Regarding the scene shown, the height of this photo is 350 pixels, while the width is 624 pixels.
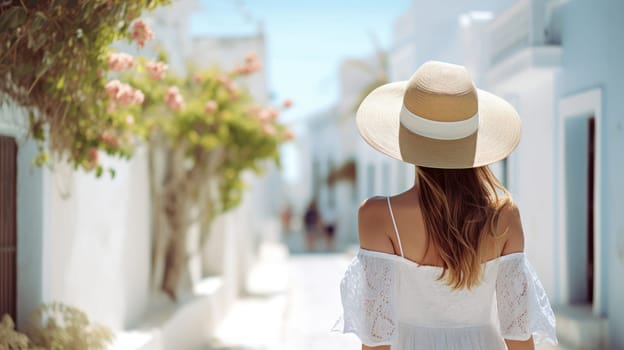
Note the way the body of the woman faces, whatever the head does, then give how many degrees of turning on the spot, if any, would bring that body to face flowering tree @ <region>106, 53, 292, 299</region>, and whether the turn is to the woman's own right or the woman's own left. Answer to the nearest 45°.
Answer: approximately 45° to the woman's own left

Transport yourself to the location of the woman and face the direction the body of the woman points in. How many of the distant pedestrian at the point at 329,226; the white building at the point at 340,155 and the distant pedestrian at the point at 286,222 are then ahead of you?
3

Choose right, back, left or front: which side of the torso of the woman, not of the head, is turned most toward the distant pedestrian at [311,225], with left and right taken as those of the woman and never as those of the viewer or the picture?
front

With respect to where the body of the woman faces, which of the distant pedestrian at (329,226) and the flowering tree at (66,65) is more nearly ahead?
the distant pedestrian

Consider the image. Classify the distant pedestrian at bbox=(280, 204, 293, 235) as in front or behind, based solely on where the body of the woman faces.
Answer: in front

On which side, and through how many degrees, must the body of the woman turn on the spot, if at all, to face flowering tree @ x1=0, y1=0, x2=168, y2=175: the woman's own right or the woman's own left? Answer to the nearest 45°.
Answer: approximately 45° to the woman's own left

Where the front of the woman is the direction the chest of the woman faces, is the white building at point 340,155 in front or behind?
in front

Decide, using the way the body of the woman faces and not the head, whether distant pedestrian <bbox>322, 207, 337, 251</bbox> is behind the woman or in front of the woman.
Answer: in front

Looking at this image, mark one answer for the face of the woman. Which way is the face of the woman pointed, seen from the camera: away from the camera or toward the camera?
away from the camera

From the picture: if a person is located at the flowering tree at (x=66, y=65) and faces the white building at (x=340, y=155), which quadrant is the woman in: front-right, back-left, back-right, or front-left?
back-right

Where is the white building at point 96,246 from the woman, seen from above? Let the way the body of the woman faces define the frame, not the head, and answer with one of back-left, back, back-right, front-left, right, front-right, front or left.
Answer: front-left

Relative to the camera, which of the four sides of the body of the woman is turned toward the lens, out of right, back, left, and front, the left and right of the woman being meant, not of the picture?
back
